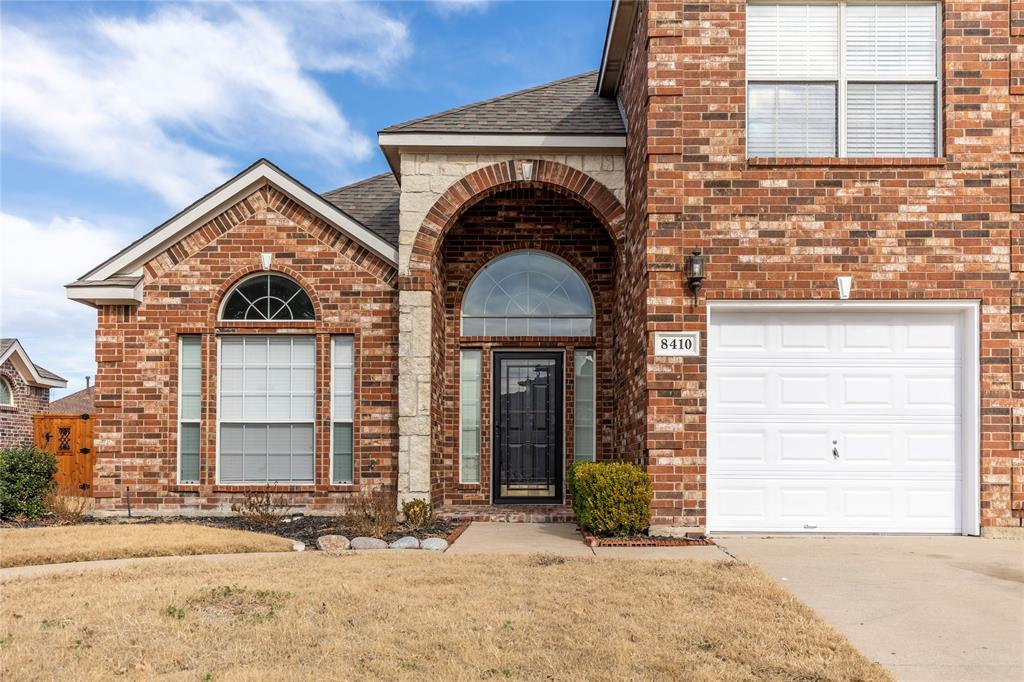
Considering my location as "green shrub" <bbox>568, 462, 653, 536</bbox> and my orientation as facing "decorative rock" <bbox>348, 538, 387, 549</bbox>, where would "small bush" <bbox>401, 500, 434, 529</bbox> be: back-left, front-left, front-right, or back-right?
front-right

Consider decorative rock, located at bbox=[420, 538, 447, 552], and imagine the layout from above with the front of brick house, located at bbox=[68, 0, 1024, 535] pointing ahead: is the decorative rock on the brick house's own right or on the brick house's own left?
on the brick house's own right

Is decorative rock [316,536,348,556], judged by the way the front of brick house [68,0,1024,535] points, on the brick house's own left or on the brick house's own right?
on the brick house's own right

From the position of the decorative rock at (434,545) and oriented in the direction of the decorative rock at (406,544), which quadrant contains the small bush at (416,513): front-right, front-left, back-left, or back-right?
front-right

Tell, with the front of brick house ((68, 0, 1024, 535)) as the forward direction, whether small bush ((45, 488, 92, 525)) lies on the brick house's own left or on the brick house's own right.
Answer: on the brick house's own right

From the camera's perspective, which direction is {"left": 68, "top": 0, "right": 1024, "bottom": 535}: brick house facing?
toward the camera

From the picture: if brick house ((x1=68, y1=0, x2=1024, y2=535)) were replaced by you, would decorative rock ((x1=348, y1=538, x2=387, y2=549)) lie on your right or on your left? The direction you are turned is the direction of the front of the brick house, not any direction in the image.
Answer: on your right

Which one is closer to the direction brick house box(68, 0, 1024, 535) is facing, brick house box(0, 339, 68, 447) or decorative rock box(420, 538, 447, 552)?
the decorative rock

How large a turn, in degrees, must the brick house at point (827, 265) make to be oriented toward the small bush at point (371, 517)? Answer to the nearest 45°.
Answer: approximately 90° to its right
